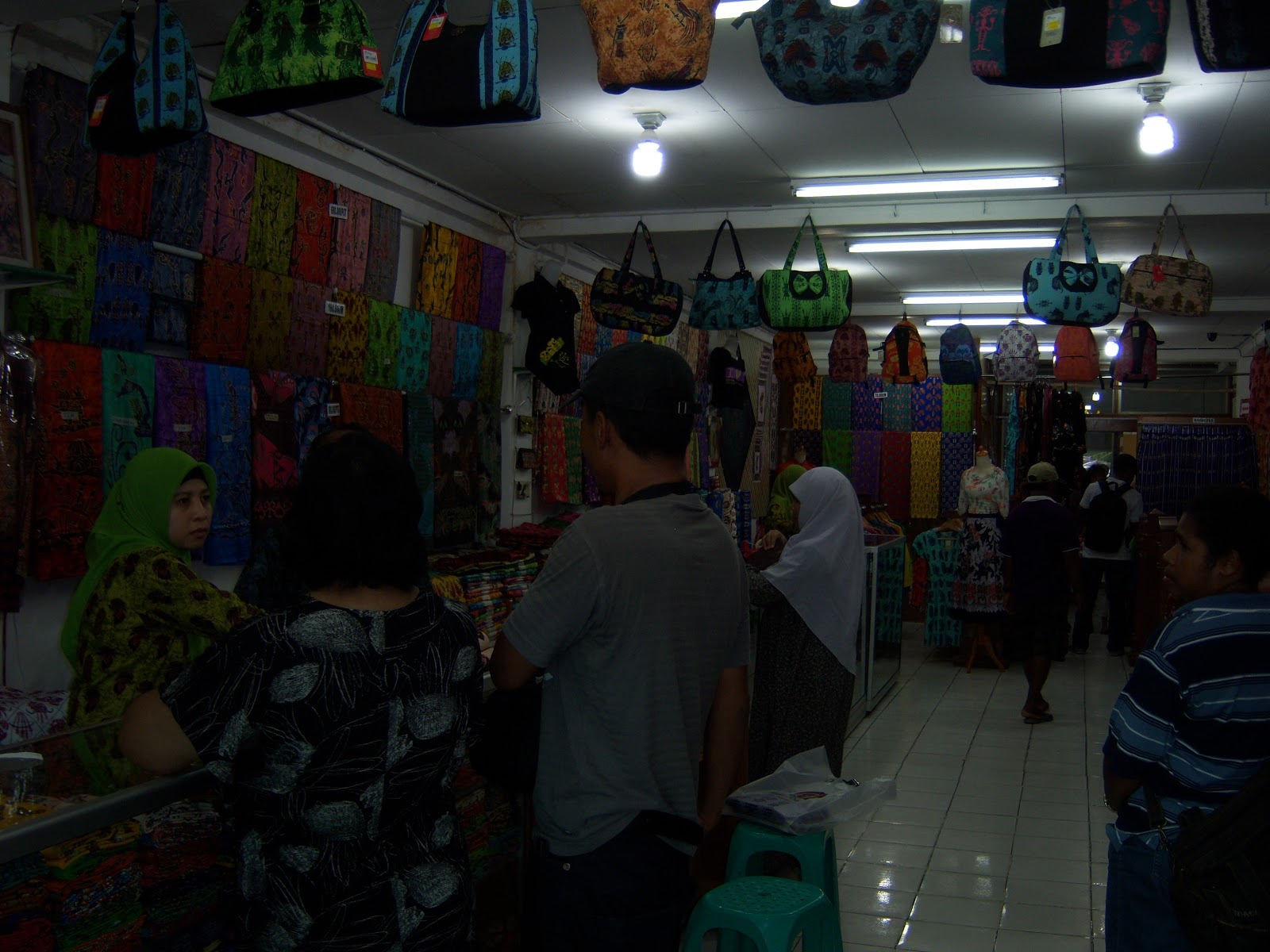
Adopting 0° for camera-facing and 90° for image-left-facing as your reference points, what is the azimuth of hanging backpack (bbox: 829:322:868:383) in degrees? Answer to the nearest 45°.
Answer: approximately 0°

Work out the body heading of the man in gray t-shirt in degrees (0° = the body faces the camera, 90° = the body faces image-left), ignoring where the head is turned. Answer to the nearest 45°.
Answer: approximately 135°

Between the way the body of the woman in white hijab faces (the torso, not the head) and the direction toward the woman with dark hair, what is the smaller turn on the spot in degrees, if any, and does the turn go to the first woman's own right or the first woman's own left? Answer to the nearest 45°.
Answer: approximately 90° to the first woman's own left

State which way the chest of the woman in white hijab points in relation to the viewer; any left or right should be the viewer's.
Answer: facing to the left of the viewer

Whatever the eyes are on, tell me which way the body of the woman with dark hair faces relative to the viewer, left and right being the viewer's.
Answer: facing away from the viewer

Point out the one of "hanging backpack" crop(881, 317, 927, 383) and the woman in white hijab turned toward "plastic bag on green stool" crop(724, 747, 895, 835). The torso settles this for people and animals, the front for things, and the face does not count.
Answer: the hanging backpack

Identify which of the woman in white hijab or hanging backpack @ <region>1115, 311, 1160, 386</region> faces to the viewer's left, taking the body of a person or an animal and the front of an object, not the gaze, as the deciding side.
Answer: the woman in white hijab

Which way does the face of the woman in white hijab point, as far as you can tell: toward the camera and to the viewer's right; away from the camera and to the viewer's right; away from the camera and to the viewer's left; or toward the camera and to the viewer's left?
away from the camera and to the viewer's left
